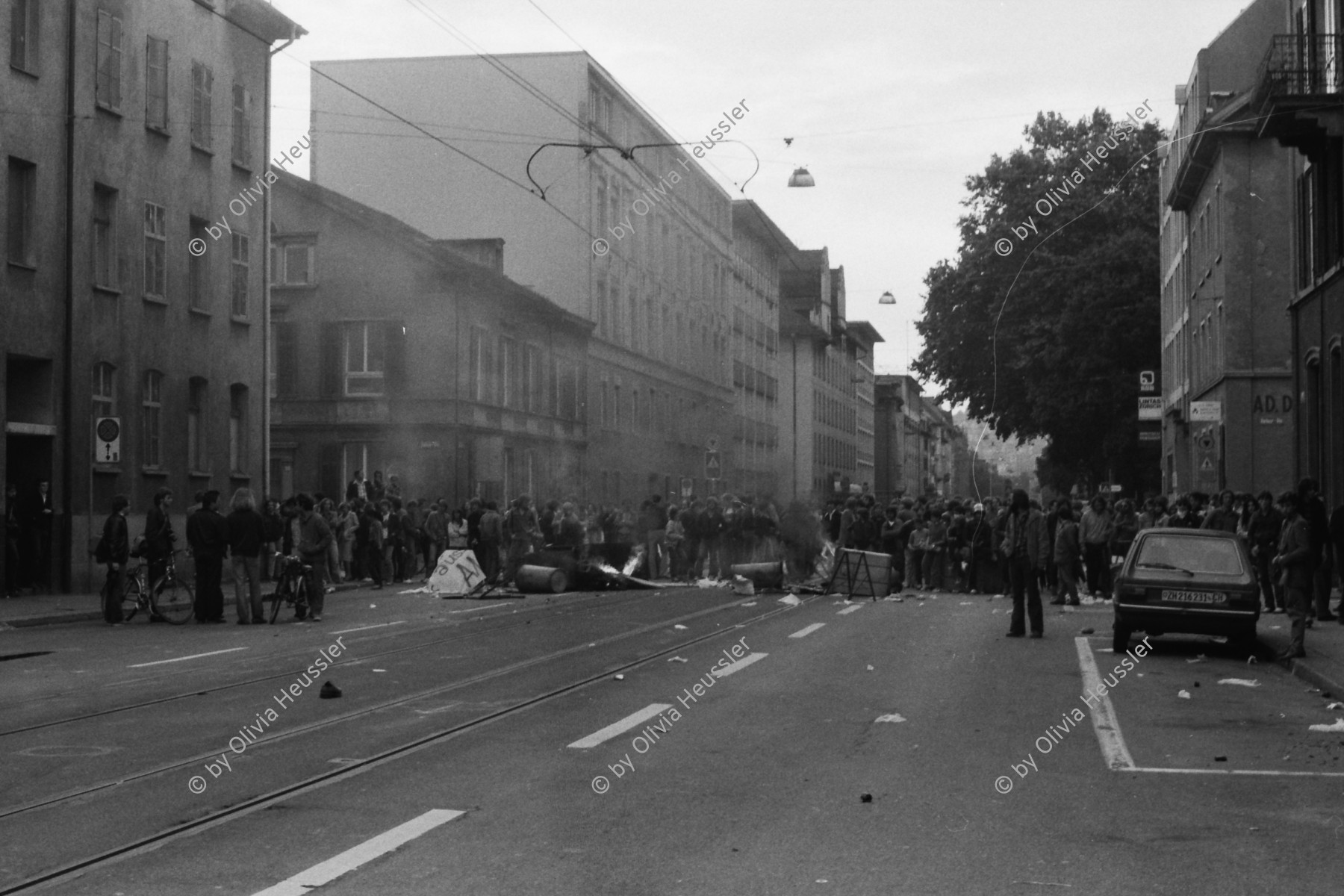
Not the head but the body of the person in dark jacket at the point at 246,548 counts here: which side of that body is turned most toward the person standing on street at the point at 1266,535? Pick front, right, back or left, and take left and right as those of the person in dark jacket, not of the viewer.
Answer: right

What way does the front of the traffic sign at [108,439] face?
toward the camera

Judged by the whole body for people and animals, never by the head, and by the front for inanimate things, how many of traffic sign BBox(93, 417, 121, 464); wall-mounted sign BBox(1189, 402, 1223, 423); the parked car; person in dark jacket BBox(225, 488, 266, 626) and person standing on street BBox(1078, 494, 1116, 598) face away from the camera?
2

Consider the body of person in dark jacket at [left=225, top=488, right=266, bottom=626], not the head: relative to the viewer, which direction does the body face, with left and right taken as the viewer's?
facing away from the viewer

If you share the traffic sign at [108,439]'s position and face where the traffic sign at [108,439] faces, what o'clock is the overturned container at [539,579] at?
The overturned container is roughly at 8 o'clock from the traffic sign.

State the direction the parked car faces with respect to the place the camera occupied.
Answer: facing away from the viewer

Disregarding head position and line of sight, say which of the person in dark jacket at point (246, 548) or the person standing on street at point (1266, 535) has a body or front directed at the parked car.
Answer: the person standing on street

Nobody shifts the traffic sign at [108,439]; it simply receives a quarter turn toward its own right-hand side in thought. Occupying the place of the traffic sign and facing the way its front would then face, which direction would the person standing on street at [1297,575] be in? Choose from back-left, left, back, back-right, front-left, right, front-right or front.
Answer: back-left

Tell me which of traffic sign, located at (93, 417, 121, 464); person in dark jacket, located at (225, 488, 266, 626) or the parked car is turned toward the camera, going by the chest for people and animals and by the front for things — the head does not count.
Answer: the traffic sign

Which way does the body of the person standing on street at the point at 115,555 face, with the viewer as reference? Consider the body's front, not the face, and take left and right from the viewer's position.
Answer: facing to the right of the viewer

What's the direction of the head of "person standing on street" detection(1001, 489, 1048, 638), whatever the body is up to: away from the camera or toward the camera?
away from the camera
